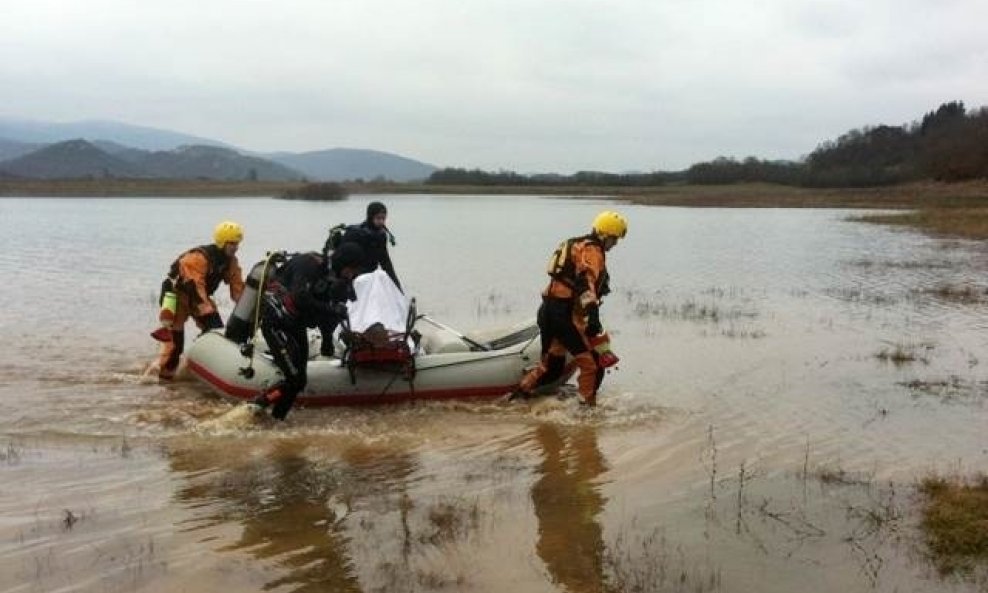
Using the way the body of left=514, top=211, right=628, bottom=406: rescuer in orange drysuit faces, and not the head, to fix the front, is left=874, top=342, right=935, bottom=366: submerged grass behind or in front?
in front

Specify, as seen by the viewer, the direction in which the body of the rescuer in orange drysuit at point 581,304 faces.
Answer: to the viewer's right

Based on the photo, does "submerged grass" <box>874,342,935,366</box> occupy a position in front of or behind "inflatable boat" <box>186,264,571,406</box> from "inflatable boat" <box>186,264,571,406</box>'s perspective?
in front

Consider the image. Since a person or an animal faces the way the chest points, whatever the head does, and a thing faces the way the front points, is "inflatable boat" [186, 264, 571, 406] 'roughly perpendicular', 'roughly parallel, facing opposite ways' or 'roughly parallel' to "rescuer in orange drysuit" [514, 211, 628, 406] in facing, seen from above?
roughly parallel

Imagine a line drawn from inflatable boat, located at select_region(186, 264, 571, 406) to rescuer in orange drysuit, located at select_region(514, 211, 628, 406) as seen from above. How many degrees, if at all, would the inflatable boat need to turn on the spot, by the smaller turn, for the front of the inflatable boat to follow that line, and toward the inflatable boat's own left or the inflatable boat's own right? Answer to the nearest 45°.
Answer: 0° — it already faces them

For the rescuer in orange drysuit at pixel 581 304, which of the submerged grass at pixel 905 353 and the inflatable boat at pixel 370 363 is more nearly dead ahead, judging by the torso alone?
the submerged grass

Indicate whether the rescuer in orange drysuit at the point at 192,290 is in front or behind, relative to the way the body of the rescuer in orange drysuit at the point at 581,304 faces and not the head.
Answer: behind

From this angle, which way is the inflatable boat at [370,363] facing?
to the viewer's right

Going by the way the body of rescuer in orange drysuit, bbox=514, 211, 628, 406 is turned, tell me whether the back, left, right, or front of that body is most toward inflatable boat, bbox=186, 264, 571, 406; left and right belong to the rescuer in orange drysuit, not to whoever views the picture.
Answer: back
